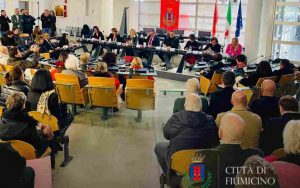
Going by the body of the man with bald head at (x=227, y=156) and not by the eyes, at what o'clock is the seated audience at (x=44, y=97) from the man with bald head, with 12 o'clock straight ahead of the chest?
The seated audience is roughly at 10 o'clock from the man with bald head.

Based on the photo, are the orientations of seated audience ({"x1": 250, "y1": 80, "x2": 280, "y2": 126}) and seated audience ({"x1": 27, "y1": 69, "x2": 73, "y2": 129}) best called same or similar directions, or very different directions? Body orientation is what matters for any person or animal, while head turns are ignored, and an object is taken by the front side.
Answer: same or similar directions

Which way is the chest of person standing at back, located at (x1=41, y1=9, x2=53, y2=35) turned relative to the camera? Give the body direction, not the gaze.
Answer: toward the camera

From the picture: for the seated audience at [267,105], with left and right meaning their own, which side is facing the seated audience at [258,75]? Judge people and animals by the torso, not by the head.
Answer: front

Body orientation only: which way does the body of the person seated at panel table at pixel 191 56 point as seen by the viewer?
toward the camera

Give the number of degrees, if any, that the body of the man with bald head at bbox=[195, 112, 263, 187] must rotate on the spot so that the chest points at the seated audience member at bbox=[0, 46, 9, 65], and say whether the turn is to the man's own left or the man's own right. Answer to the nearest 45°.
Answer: approximately 45° to the man's own left

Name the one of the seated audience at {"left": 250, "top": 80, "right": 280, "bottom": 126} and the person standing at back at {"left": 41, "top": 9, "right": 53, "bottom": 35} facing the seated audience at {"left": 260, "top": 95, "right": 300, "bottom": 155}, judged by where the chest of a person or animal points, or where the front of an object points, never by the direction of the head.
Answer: the person standing at back

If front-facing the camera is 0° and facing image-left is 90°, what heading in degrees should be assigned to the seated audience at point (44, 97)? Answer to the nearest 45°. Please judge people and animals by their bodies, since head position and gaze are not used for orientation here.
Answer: approximately 225°

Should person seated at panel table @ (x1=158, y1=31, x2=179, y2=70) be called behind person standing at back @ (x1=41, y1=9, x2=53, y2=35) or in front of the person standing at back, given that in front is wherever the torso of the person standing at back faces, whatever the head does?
in front

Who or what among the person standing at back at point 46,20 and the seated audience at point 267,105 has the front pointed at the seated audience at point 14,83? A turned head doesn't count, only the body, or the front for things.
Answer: the person standing at back

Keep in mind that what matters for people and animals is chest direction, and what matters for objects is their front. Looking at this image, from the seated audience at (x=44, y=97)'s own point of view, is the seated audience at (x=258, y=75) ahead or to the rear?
ahead

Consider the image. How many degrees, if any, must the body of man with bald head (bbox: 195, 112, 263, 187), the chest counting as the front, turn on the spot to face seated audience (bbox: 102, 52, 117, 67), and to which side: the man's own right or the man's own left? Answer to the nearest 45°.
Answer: approximately 45° to the man's own left

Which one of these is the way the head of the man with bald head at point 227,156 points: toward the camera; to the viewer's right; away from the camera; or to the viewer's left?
away from the camera

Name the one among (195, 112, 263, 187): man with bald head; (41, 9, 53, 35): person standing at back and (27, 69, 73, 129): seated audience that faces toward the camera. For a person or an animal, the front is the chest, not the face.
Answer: the person standing at back

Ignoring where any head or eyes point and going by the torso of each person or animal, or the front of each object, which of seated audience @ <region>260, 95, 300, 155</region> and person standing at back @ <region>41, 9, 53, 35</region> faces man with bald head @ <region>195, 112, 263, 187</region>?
the person standing at back

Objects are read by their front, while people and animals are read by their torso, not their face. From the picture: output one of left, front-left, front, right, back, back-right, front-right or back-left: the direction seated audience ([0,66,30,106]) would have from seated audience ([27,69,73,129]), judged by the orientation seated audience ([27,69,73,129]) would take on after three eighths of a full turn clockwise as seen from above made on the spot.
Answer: back-right

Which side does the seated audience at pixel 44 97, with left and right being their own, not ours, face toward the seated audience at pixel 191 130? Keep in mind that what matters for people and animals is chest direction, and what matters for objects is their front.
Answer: right

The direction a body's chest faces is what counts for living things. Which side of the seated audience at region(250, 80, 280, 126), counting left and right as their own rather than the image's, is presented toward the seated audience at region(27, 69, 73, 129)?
left

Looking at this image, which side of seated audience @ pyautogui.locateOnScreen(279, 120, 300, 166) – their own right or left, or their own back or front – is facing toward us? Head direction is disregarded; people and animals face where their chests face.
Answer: back

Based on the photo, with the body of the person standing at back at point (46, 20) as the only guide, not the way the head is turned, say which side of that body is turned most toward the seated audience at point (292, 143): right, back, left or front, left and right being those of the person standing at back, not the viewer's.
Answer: front

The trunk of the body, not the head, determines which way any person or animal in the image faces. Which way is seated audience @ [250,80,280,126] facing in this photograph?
away from the camera
